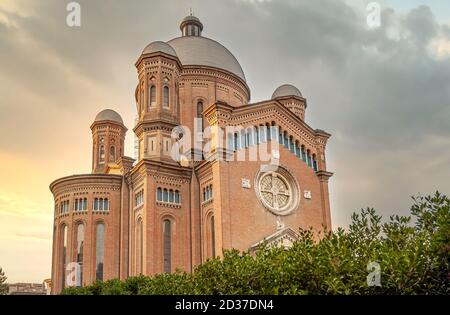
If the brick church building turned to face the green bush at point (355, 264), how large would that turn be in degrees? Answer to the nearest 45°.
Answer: approximately 45° to its right

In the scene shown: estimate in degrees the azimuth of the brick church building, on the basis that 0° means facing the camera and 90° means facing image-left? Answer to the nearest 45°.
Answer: approximately 315°
